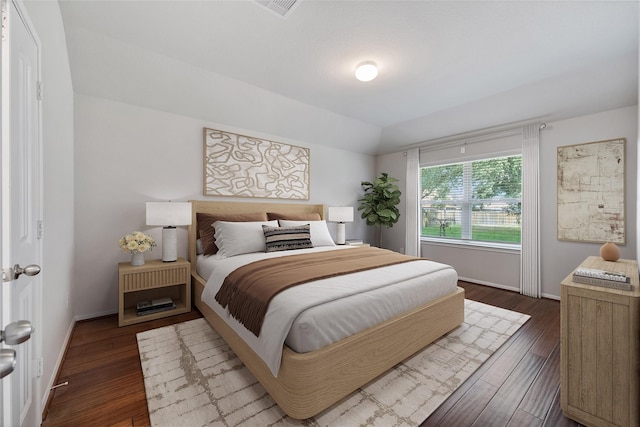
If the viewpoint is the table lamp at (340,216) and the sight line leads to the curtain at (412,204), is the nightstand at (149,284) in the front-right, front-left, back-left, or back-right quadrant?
back-right

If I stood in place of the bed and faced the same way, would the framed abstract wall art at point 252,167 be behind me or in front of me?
behind

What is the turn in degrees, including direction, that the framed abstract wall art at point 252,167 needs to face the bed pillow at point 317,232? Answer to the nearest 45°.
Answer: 0° — it already faces it

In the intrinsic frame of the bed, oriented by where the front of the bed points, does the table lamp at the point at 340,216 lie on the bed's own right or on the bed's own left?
on the bed's own left

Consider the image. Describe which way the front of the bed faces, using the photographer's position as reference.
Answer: facing the viewer and to the right of the viewer

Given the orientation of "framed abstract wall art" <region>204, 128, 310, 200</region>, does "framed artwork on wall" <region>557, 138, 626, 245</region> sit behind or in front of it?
in front

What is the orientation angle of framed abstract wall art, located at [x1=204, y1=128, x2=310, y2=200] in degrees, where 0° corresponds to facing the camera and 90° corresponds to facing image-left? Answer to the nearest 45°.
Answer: approximately 315°

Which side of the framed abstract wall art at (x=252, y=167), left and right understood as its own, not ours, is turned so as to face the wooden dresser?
front
